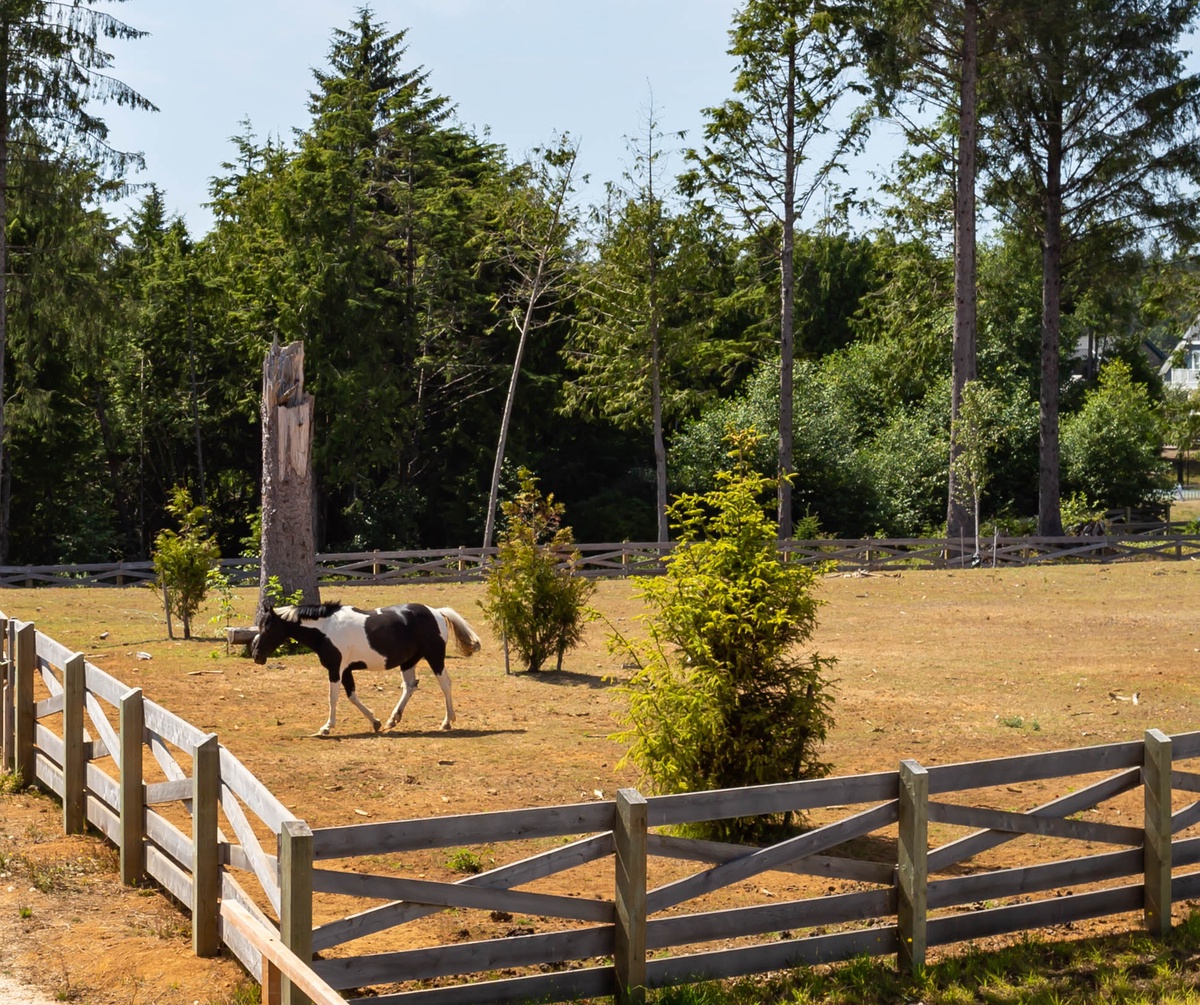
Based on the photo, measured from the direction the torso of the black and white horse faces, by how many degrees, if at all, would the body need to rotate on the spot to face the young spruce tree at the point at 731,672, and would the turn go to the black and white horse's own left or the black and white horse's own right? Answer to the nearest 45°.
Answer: approximately 135° to the black and white horse's own left

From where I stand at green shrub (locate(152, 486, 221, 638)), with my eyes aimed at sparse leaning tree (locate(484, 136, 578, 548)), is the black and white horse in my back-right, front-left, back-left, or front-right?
back-right

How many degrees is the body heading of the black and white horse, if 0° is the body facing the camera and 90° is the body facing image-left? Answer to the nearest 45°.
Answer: approximately 90°

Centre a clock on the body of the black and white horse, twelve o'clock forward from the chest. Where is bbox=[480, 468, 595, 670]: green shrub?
The green shrub is roughly at 4 o'clock from the black and white horse.

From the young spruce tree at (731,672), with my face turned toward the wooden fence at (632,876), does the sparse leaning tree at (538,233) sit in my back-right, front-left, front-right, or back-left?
back-right

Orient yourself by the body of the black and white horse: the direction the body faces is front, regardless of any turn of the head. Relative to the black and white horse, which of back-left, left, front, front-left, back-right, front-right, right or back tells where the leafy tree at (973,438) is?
back-right
